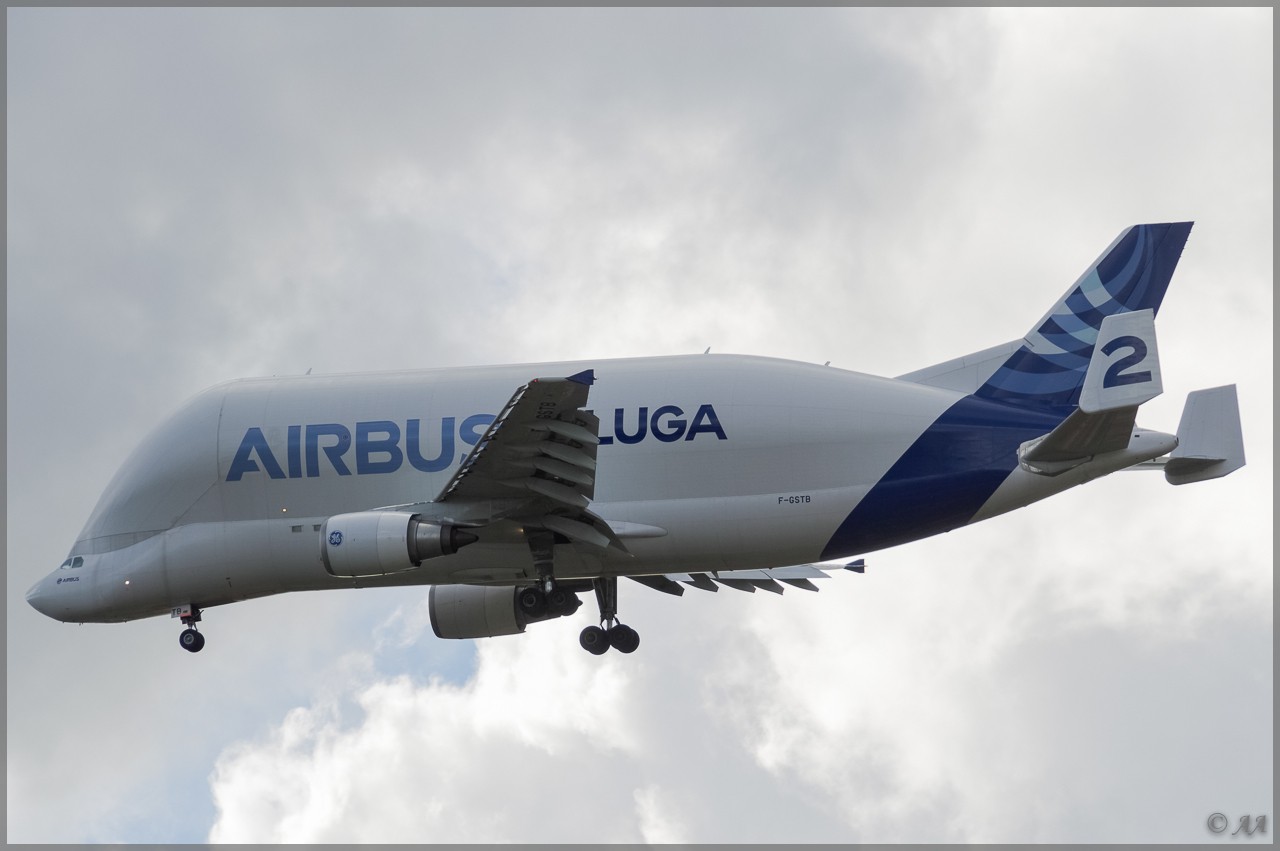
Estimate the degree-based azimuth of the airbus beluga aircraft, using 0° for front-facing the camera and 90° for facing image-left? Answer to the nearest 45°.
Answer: approximately 90°
